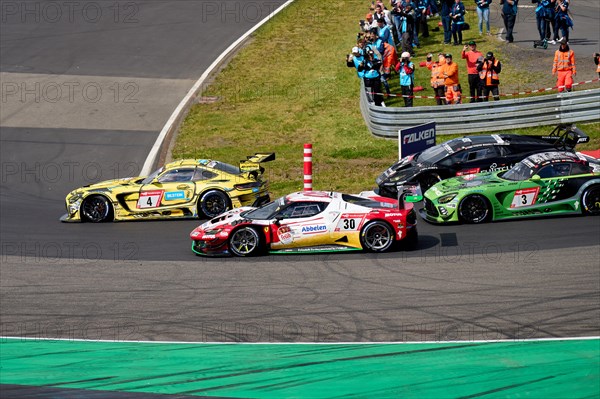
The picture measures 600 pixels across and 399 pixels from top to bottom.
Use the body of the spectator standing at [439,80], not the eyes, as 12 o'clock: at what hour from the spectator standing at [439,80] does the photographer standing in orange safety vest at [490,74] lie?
the photographer standing in orange safety vest at [490,74] is roughly at 8 o'clock from the spectator standing at [439,80].

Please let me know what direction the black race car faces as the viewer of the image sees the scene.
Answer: facing the viewer and to the left of the viewer

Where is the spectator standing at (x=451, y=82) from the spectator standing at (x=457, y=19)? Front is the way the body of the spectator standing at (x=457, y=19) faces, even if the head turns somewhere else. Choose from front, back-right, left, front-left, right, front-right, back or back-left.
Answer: front-left

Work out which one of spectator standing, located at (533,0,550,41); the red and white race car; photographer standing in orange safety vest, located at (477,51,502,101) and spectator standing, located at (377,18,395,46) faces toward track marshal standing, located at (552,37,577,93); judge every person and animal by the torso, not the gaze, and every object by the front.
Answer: spectator standing, located at (533,0,550,41)

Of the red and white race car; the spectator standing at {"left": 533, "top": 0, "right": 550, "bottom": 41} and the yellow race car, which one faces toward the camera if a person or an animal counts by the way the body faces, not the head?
the spectator standing

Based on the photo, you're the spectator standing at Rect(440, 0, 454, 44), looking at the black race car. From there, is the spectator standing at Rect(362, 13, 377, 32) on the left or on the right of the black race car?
right

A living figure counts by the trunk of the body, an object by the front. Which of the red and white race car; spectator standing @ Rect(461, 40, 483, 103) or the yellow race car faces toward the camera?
the spectator standing

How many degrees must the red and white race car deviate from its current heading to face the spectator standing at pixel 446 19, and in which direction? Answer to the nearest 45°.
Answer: approximately 90° to its right

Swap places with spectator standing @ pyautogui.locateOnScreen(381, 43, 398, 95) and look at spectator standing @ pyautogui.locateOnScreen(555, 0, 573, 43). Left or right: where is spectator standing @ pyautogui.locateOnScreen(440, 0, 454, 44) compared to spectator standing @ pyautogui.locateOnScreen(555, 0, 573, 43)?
left

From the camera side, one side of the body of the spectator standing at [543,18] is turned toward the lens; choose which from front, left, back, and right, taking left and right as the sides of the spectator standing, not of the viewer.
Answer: front

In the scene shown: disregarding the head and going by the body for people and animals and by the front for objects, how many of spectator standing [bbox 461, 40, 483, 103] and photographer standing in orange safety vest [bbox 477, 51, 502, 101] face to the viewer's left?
0

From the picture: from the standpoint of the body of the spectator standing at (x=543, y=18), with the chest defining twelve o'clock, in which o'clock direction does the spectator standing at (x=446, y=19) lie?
the spectator standing at (x=446, y=19) is roughly at 3 o'clock from the spectator standing at (x=543, y=18).

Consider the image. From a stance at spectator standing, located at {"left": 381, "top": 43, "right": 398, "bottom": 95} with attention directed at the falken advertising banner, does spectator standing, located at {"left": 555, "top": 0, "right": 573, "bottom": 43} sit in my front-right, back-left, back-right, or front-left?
back-left

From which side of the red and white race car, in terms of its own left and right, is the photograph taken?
left

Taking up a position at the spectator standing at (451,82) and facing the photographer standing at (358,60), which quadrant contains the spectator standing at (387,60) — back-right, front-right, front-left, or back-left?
front-right

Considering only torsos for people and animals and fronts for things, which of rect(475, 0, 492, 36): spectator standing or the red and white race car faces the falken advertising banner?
the spectator standing

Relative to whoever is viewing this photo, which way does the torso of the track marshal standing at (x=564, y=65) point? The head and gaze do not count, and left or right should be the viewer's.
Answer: facing the viewer

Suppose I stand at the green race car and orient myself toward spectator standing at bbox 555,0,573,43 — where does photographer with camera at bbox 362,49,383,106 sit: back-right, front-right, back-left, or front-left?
front-left

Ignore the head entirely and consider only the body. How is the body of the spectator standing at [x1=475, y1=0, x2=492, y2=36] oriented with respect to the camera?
toward the camera

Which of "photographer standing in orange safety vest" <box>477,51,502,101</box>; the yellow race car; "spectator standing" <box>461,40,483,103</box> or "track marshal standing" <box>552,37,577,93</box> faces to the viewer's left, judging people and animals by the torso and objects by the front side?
the yellow race car
